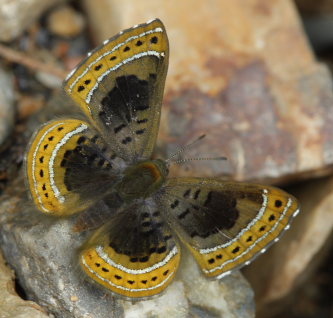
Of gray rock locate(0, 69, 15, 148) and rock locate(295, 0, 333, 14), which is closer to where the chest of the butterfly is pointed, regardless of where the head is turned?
the rock

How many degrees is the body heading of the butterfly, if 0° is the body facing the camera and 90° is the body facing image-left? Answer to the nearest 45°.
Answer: approximately 225°

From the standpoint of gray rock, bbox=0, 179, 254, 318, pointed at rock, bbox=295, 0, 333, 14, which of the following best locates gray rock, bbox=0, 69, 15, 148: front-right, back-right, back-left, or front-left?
front-left

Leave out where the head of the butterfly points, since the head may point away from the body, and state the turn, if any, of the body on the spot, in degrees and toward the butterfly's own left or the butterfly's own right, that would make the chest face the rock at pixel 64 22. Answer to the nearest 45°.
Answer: approximately 45° to the butterfly's own left

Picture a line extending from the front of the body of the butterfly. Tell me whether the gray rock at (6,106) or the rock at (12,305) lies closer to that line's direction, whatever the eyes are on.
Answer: the gray rock

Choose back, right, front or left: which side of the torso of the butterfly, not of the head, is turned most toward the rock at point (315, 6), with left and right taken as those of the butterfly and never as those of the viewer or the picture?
front

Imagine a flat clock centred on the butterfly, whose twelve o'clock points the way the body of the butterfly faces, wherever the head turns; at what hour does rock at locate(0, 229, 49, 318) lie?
The rock is roughly at 7 o'clock from the butterfly.

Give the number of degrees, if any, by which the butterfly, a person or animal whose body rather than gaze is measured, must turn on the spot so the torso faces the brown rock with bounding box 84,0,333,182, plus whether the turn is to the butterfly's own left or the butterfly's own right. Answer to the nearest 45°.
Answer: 0° — it already faces it

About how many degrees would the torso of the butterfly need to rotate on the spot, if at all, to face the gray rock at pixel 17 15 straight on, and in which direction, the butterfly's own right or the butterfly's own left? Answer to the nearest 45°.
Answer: approximately 45° to the butterfly's own left

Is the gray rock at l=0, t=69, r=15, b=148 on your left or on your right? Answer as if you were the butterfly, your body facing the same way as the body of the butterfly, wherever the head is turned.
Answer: on your left
